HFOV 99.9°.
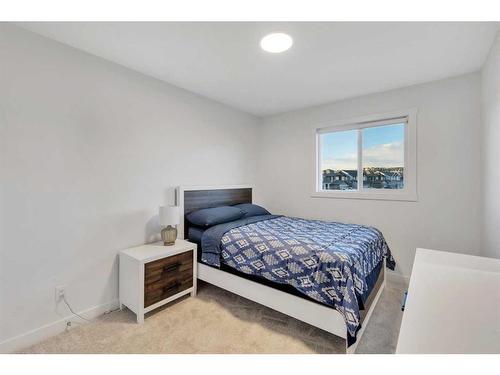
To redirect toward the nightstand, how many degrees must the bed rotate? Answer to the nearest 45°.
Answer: approximately 135° to its right

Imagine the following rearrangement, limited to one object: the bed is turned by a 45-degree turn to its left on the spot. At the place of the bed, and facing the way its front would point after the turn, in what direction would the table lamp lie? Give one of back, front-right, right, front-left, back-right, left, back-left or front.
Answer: back

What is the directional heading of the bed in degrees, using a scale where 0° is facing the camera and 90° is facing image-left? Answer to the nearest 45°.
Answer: approximately 315°

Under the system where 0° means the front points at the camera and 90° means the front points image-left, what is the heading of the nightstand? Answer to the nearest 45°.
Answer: approximately 315°

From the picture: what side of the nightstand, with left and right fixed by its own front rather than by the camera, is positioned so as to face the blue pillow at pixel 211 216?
left
